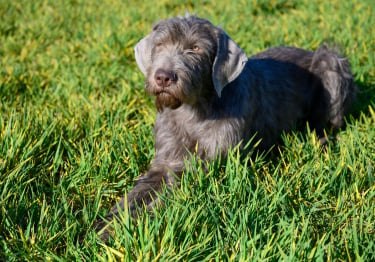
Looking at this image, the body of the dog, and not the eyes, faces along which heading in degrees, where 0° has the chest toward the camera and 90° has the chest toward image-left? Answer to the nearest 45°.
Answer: approximately 45°
